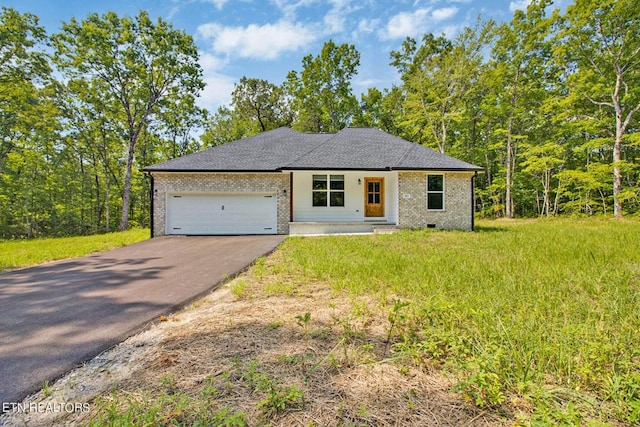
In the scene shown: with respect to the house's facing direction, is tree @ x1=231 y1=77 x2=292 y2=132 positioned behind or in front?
behind

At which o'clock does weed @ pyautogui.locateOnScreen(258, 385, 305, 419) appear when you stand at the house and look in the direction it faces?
The weed is roughly at 12 o'clock from the house.

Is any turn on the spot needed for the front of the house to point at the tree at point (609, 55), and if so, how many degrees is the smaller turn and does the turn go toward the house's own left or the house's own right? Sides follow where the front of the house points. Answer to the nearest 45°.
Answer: approximately 90° to the house's own left

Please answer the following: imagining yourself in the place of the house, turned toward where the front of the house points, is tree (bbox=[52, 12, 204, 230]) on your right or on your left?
on your right

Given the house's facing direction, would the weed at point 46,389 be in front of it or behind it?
in front

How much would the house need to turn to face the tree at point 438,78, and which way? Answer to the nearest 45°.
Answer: approximately 135° to its left

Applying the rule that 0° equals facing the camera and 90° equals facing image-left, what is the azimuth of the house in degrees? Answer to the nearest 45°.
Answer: approximately 0°

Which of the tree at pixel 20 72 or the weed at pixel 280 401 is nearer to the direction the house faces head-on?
the weed

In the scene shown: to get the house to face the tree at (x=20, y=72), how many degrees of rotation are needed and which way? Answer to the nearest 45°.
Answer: approximately 90° to its right

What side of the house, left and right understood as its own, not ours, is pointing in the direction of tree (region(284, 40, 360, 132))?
back
